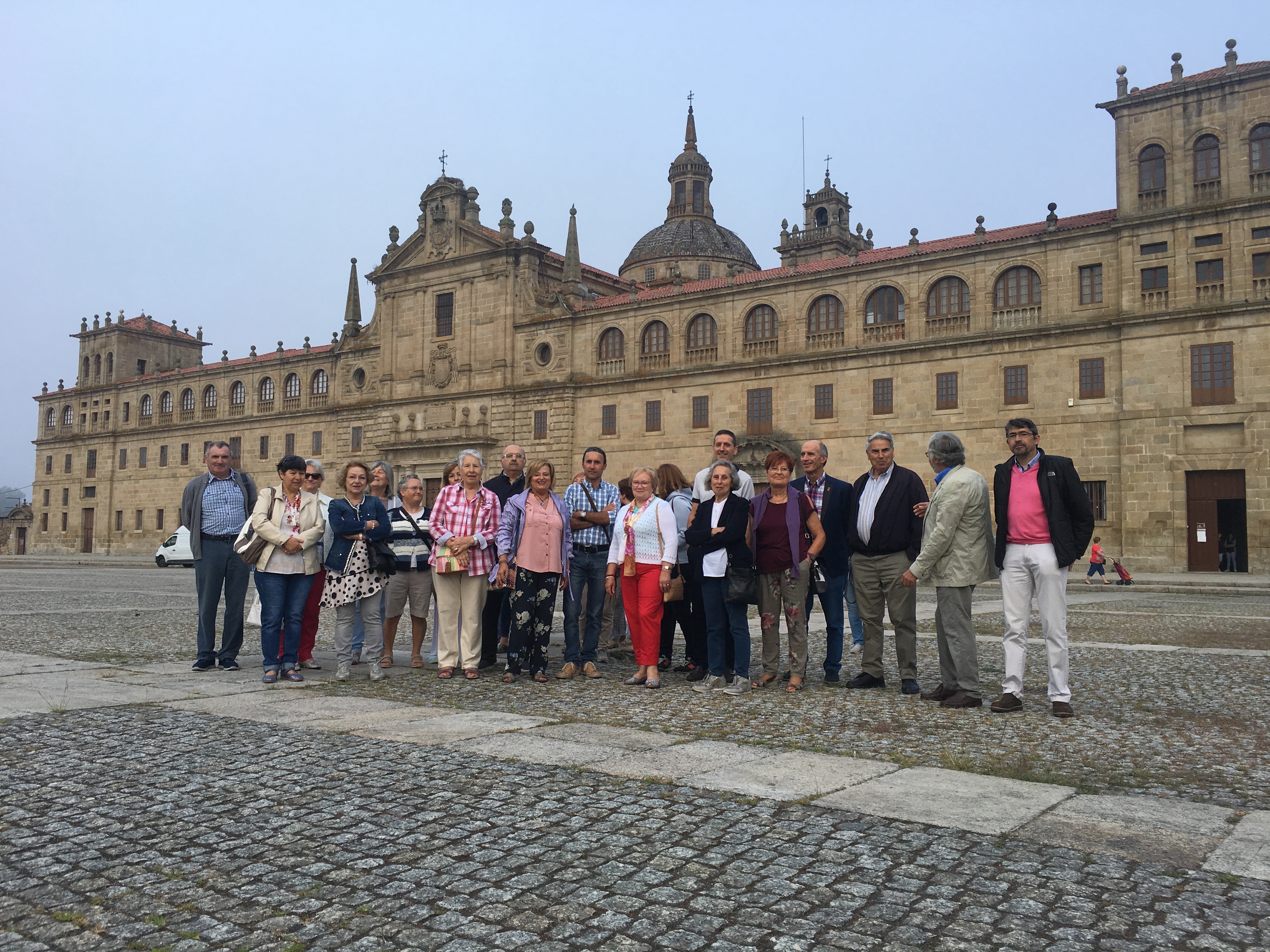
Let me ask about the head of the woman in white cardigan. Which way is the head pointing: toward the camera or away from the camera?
toward the camera

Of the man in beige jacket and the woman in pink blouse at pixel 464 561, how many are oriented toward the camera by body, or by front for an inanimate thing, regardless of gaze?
1

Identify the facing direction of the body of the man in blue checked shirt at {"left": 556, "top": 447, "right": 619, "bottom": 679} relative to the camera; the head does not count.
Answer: toward the camera

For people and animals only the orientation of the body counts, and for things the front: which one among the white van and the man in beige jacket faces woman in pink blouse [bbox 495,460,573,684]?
the man in beige jacket

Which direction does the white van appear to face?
to the viewer's left

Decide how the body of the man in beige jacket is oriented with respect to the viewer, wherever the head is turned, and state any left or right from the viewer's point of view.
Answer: facing to the left of the viewer

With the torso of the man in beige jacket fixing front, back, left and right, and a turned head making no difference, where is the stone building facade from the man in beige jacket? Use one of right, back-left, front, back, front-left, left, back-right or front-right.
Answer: right

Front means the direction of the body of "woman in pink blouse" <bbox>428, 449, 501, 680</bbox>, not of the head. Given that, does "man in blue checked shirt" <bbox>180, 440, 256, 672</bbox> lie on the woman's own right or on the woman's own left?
on the woman's own right

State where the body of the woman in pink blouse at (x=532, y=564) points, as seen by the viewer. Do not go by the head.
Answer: toward the camera

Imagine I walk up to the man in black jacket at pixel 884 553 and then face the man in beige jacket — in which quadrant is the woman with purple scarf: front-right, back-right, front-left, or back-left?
back-right

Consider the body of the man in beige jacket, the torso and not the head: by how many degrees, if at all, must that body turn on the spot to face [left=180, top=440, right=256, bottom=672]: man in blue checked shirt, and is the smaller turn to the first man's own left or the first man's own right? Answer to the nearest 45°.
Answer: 0° — they already face them

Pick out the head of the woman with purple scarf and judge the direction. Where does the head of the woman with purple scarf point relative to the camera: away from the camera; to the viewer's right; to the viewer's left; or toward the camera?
toward the camera

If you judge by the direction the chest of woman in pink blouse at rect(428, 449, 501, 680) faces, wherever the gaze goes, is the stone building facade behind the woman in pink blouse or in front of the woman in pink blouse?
behind

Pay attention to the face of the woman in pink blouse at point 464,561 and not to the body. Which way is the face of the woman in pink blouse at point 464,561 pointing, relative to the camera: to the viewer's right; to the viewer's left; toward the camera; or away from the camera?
toward the camera

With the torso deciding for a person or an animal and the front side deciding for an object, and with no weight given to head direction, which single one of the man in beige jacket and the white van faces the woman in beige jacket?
the man in beige jacket

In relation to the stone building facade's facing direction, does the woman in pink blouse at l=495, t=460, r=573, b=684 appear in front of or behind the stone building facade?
in front

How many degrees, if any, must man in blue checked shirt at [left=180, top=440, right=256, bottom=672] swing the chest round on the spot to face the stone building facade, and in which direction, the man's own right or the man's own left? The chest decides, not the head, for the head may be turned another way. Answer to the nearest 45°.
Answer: approximately 135° to the man's own left

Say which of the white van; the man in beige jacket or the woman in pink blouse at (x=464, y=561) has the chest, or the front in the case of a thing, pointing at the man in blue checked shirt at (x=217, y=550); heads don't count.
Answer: the man in beige jacket

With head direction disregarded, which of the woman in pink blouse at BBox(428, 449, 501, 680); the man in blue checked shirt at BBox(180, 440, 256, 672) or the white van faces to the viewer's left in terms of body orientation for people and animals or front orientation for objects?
the white van

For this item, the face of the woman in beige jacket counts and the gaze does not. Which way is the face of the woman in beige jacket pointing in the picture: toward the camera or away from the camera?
toward the camera

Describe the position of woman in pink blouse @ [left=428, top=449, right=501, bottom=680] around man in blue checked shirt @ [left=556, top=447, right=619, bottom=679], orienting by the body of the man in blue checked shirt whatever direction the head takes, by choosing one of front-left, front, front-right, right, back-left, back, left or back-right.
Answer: right
